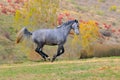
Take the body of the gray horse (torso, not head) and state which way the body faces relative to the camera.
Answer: to the viewer's right
